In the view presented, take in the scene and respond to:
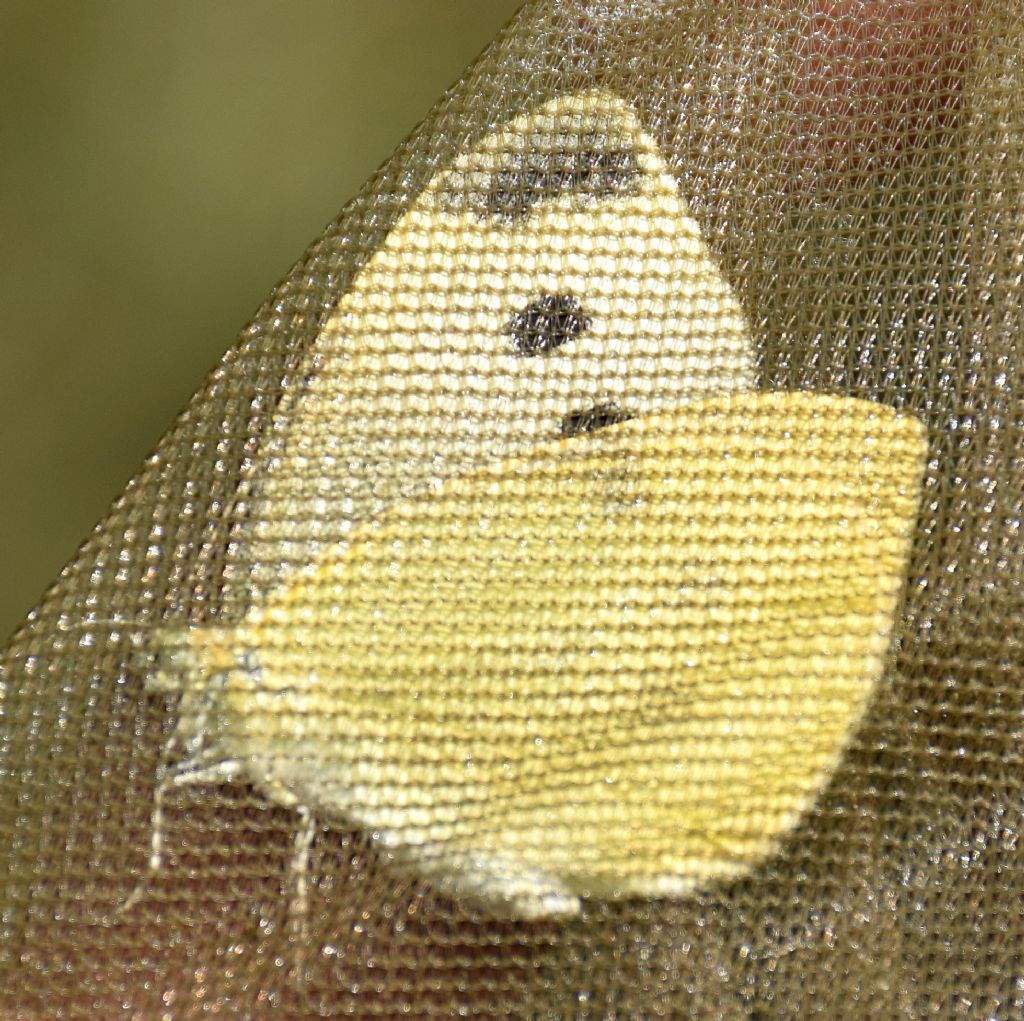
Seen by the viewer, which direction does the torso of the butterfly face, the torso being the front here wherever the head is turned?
to the viewer's left
